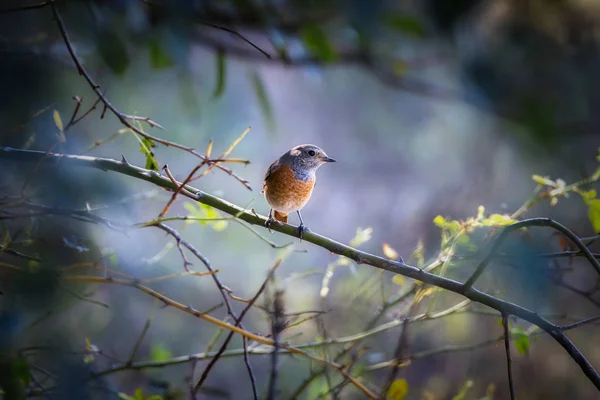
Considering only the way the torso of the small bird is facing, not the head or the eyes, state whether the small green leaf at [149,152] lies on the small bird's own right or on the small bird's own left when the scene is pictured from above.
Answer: on the small bird's own right

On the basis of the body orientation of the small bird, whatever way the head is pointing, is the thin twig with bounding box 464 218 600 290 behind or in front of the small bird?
in front

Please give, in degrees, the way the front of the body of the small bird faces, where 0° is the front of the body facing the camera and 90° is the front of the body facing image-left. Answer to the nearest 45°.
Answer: approximately 315°
